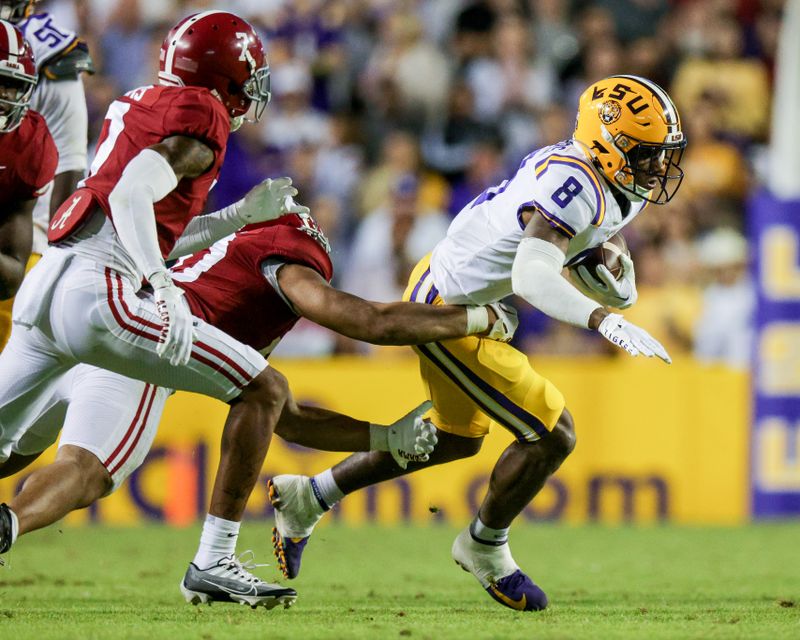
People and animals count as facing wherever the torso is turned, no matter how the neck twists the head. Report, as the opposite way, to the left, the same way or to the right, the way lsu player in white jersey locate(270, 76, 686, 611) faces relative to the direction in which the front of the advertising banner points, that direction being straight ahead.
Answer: to the left

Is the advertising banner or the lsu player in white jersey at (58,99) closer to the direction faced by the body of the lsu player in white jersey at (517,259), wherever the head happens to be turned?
the advertising banner

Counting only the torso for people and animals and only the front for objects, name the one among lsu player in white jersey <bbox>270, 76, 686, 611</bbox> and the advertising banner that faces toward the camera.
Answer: the advertising banner

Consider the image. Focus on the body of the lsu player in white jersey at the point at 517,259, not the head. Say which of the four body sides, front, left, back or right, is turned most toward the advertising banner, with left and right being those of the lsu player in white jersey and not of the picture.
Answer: left

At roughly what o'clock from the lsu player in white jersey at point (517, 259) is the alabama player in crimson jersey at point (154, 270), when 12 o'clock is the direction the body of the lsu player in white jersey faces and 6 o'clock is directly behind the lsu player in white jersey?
The alabama player in crimson jersey is roughly at 5 o'clock from the lsu player in white jersey.

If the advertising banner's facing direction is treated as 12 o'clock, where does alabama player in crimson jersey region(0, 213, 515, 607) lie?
The alabama player in crimson jersey is roughly at 1 o'clock from the advertising banner.

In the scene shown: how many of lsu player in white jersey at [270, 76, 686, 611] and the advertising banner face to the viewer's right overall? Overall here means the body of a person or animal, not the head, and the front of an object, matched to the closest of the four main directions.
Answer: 1

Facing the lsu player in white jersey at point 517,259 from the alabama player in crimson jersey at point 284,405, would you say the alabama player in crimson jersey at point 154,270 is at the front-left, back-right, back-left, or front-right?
back-right

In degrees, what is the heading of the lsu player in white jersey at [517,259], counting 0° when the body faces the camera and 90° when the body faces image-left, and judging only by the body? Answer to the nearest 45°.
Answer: approximately 270°

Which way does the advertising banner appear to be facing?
toward the camera

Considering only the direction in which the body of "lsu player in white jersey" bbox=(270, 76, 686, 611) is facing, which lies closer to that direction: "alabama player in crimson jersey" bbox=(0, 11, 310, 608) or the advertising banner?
the advertising banner

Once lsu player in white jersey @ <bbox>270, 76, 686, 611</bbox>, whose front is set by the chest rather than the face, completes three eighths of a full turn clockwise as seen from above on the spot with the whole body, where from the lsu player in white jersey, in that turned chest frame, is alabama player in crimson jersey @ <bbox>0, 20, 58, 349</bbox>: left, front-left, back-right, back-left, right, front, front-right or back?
front-right

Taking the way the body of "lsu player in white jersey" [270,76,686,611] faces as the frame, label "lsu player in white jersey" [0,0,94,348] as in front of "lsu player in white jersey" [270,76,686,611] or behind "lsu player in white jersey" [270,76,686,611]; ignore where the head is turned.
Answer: behind

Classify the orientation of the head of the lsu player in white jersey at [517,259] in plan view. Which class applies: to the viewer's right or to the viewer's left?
to the viewer's right

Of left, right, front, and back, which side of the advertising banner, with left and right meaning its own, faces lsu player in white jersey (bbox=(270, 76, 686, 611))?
front

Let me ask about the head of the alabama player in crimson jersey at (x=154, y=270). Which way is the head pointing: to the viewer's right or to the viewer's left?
to the viewer's right
